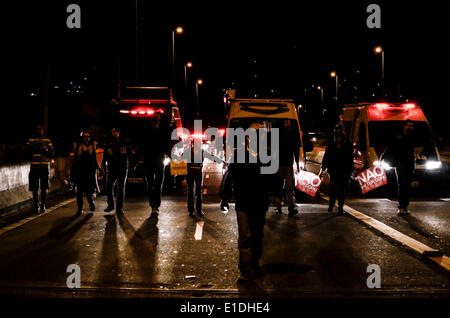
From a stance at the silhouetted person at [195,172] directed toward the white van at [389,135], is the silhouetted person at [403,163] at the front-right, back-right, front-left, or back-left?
front-right

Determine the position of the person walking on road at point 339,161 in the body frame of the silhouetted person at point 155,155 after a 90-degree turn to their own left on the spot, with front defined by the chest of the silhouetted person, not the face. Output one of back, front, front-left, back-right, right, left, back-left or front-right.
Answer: front

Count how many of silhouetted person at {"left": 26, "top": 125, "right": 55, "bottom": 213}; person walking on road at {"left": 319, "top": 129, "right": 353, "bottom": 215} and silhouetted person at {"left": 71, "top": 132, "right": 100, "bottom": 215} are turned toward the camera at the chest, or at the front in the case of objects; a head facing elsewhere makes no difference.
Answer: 3

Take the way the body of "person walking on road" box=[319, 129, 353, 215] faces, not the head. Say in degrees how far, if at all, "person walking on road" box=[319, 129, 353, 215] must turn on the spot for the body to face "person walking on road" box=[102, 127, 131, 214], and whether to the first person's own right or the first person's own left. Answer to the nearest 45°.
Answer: approximately 90° to the first person's own right

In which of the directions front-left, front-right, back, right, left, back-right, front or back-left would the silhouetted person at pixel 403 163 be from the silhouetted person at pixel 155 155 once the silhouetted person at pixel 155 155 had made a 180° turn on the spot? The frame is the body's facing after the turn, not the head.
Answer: right

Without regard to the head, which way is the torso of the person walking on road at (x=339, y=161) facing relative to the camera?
toward the camera

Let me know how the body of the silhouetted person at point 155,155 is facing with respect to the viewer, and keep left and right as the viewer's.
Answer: facing the viewer

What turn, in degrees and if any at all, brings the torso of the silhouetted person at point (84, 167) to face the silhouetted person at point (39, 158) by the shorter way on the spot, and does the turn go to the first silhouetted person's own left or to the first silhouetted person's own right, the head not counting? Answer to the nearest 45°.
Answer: approximately 135° to the first silhouetted person's own right

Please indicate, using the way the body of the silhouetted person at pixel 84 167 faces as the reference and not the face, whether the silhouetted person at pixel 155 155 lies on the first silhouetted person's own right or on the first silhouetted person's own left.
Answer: on the first silhouetted person's own left

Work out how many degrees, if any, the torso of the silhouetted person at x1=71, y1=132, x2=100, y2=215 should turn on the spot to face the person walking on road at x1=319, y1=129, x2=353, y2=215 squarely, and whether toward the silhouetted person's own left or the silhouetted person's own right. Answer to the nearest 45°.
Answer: approximately 90° to the silhouetted person's own left

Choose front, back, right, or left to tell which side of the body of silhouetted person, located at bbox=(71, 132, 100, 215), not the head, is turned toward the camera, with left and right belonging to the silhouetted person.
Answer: front

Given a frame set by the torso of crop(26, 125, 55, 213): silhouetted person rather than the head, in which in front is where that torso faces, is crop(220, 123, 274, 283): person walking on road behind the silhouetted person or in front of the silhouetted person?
in front

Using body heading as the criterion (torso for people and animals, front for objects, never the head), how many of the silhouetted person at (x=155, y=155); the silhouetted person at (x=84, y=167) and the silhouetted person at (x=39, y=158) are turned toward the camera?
3

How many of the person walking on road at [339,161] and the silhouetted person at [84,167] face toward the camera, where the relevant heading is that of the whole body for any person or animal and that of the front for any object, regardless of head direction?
2
